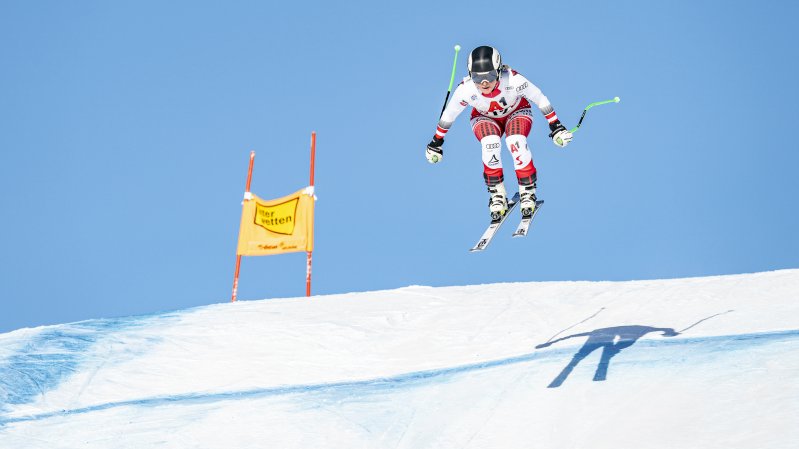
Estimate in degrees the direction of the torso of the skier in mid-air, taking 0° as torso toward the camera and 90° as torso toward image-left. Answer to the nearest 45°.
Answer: approximately 0°

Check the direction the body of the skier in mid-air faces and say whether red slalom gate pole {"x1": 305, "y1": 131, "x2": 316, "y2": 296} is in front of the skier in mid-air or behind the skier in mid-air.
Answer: behind

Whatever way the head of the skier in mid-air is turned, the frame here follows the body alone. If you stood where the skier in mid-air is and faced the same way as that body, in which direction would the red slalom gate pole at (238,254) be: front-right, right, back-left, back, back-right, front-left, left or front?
back-right
